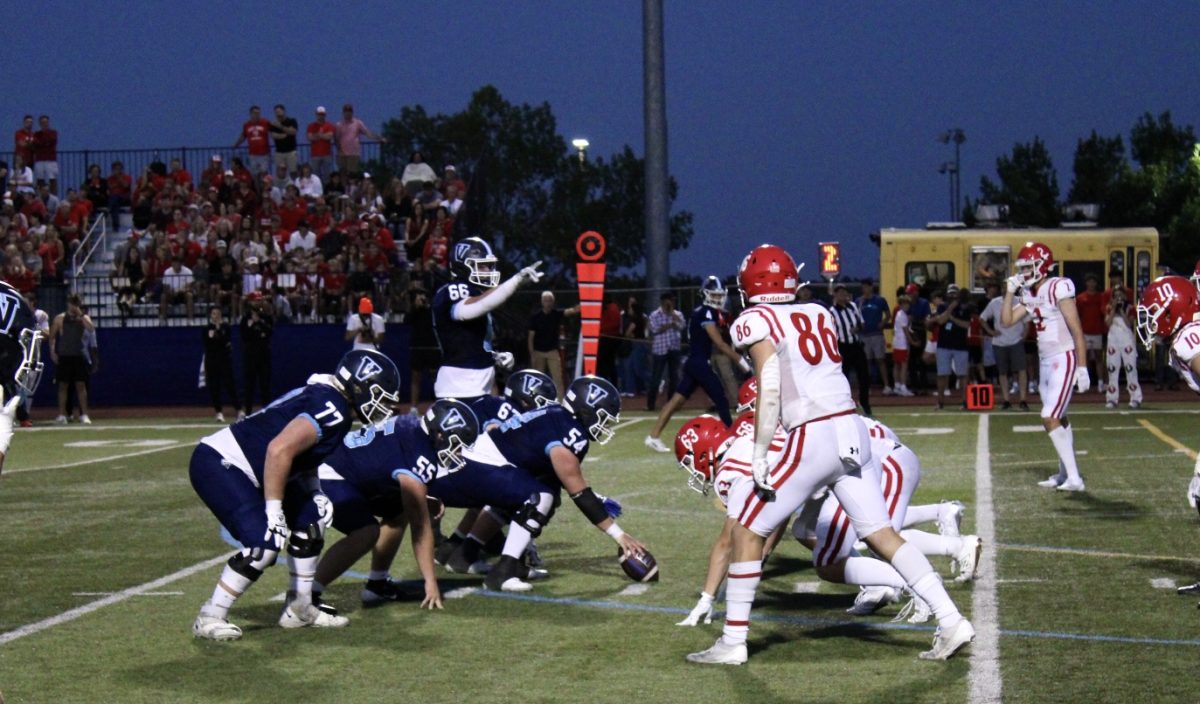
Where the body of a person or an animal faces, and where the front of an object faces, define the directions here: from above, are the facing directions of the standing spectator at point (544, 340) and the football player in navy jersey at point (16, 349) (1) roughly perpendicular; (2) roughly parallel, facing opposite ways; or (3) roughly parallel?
roughly perpendicular

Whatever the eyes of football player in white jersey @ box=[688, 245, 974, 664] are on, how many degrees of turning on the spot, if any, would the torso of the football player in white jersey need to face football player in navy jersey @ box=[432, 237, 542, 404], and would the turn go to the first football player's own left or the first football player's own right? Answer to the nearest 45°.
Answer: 0° — they already face them

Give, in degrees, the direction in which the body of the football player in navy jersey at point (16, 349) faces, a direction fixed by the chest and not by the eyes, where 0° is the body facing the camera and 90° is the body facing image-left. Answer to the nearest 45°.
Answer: approximately 270°

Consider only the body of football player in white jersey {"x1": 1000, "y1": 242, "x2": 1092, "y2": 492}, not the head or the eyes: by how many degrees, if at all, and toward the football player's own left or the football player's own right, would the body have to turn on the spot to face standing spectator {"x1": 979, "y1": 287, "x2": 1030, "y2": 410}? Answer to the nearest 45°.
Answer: approximately 135° to the football player's own right

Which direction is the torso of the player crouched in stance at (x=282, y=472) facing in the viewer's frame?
to the viewer's right

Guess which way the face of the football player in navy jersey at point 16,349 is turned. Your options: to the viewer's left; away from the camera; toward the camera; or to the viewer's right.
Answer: to the viewer's right

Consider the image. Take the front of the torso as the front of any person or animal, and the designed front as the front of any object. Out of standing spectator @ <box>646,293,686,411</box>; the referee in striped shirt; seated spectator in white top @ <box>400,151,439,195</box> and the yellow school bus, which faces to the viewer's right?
the yellow school bus

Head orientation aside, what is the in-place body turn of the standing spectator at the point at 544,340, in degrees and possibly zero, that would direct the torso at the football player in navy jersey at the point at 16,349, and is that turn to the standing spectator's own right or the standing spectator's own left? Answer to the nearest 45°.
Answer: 0° — they already face them

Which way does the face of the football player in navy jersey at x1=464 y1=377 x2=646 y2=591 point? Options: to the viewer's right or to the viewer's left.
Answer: to the viewer's right

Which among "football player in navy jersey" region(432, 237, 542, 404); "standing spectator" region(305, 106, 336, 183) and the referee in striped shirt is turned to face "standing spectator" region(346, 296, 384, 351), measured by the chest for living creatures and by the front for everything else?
"standing spectator" region(305, 106, 336, 183)

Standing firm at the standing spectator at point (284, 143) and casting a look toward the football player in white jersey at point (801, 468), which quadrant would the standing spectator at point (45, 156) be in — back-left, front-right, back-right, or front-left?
back-right
